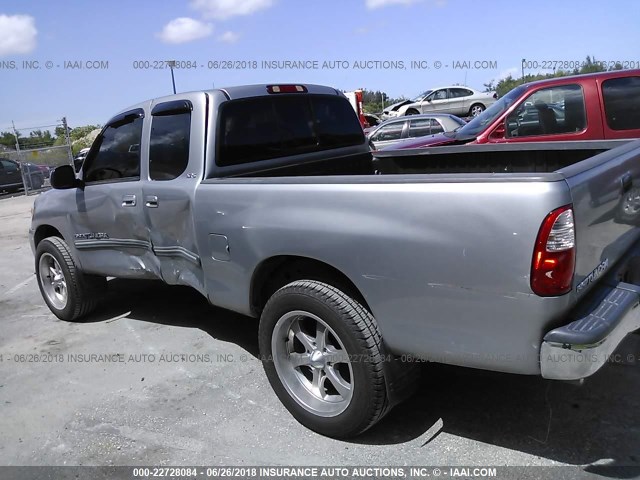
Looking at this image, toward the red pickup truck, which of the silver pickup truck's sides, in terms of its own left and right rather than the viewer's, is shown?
right

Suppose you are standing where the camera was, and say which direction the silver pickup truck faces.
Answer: facing away from the viewer and to the left of the viewer

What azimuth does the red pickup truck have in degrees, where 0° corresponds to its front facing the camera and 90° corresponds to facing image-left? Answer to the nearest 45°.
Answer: approximately 90°

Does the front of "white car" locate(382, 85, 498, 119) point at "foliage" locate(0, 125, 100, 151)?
yes

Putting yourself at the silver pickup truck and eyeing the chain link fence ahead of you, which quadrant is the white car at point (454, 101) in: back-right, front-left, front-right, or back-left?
front-right

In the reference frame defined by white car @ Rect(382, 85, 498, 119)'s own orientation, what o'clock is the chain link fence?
The chain link fence is roughly at 11 o'clock from the white car.

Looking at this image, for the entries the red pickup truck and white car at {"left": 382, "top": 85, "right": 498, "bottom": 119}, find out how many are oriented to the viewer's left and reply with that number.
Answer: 2

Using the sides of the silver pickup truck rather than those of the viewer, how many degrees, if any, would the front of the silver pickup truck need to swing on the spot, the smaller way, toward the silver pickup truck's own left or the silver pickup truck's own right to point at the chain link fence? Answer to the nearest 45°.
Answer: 0° — it already faces it

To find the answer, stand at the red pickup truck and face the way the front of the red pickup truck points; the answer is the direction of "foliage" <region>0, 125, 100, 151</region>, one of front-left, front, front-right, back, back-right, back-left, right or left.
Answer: front-right

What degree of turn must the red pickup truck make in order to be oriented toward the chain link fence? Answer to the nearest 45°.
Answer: approximately 45° to its right

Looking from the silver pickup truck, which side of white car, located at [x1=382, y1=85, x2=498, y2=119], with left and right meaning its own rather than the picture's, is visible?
left

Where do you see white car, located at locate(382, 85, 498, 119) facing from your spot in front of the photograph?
facing to the left of the viewer

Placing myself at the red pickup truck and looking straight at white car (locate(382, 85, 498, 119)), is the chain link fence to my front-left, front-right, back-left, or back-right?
front-left
